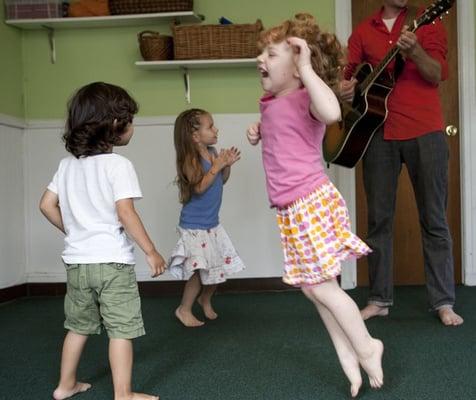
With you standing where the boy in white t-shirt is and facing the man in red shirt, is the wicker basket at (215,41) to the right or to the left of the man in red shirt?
left

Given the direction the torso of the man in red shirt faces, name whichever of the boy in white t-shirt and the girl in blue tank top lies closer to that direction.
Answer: the boy in white t-shirt

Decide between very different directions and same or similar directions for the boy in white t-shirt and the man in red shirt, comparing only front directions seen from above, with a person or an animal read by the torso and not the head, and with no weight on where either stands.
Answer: very different directions

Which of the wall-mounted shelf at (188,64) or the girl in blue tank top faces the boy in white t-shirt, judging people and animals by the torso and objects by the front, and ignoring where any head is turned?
the wall-mounted shelf

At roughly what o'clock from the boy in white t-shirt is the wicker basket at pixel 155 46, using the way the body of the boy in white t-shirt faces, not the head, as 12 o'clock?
The wicker basket is roughly at 11 o'clock from the boy in white t-shirt.

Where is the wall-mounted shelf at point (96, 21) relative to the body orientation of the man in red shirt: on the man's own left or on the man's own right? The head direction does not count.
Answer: on the man's own right

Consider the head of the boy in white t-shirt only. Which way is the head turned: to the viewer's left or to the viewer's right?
to the viewer's right

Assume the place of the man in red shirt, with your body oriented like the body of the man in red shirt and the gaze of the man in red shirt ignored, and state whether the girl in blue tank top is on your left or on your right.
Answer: on your right

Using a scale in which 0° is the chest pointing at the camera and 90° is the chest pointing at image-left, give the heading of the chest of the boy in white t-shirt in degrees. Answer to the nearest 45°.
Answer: approximately 225°
